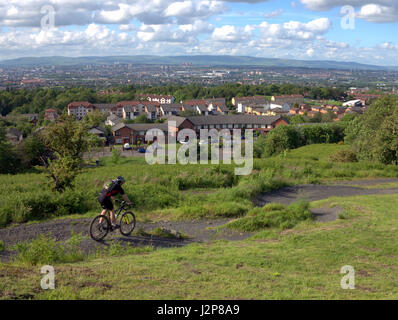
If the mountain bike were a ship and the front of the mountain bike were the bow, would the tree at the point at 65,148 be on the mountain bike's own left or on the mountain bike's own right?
on the mountain bike's own left

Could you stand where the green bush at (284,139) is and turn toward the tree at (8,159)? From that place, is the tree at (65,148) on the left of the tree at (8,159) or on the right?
left

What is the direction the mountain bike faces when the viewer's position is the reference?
facing away from the viewer and to the right of the viewer

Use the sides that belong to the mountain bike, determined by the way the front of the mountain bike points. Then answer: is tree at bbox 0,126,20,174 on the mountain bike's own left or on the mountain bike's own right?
on the mountain bike's own left

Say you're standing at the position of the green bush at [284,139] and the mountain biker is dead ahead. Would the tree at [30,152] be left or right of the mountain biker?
right

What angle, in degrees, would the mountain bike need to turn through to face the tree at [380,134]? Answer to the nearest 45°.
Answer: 0° — it already faces it

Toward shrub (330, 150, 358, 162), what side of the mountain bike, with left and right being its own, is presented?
front

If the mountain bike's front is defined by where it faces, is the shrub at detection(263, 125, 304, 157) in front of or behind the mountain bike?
in front
